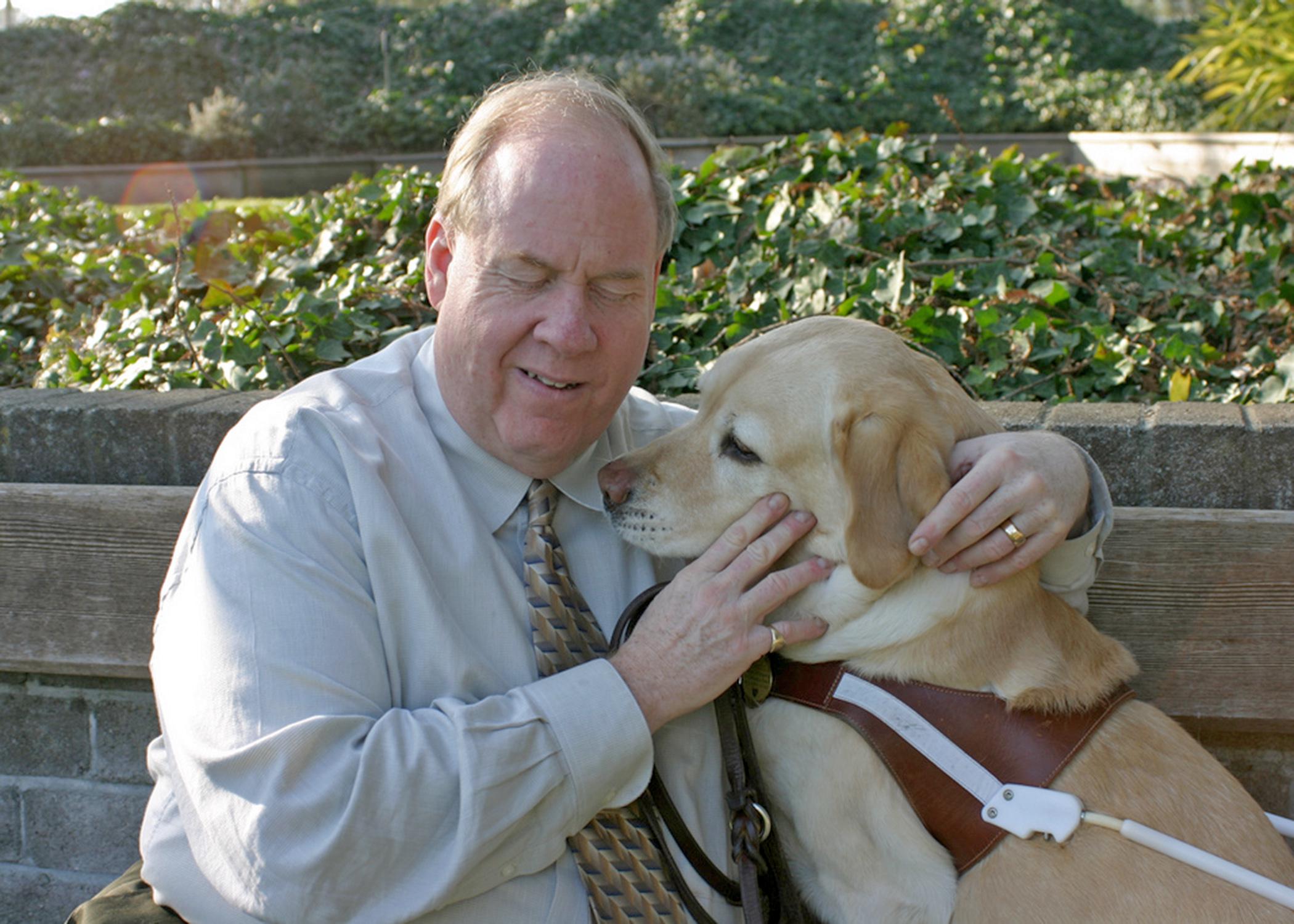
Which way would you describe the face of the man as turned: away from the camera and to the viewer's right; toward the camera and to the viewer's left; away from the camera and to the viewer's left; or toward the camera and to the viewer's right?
toward the camera and to the viewer's right

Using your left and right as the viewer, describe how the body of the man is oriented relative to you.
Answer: facing the viewer and to the right of the viewer

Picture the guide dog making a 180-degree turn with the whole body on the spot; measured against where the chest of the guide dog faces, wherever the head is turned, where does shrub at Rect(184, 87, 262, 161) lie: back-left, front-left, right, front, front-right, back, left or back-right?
back-left

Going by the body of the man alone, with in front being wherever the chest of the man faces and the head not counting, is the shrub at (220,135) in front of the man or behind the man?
behind

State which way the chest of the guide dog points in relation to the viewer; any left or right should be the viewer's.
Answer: facing to the left of the viewer
